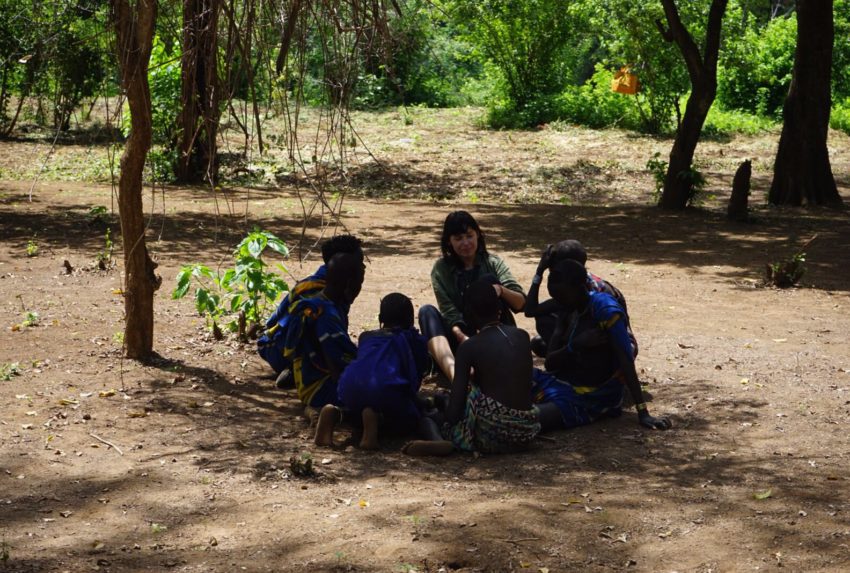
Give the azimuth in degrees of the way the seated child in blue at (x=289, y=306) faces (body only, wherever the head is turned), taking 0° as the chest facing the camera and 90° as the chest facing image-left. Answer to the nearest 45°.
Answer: approximately 270°

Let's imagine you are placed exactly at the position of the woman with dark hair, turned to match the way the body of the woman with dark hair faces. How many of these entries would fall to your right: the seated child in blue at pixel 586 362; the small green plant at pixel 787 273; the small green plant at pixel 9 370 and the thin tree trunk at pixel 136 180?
2

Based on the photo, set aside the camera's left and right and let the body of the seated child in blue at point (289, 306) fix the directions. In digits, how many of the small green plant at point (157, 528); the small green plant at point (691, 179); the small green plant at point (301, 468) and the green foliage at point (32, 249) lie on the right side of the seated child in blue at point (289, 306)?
2

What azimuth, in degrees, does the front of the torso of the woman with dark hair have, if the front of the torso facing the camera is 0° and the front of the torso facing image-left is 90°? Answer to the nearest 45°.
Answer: approximately 0°

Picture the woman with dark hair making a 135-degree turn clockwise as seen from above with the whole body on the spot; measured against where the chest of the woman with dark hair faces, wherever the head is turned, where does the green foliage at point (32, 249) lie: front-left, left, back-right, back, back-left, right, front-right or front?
front

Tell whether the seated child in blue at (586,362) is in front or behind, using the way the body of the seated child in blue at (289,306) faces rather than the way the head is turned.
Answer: in front

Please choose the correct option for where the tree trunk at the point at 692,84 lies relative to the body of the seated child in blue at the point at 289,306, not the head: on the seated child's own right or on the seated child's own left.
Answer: on the seated child's own left

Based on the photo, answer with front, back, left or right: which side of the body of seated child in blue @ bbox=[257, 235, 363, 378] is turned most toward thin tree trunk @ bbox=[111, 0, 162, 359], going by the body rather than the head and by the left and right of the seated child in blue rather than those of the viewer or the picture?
back

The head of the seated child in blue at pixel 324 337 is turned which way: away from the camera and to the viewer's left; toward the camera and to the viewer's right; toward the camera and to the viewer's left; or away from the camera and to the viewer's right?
away from the camera and to the viewer's right

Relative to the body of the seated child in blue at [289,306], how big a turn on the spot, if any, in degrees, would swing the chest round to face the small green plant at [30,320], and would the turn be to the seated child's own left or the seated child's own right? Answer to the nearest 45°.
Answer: approximately 135° to the seated child's own left

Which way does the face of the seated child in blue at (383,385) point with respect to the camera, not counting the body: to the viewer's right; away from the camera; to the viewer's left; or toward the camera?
away from the camera

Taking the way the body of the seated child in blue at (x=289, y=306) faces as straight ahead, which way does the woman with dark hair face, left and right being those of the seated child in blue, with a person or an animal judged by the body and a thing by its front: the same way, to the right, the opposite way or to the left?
to the right

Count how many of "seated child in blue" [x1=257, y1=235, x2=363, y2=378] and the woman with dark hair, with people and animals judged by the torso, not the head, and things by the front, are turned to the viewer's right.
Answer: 1

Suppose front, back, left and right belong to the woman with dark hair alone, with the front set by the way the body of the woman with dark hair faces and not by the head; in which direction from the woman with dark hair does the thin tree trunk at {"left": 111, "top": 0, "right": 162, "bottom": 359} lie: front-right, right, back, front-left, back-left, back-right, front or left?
right

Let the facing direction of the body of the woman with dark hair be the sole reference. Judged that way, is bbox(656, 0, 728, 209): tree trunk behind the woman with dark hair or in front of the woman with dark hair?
behind
